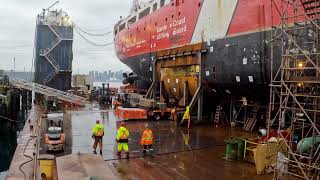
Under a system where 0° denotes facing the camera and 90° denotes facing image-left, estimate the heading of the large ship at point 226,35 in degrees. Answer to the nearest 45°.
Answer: approximately 315°

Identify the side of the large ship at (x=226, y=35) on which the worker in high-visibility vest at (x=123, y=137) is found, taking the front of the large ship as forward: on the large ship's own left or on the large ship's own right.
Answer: on the large ship's own right

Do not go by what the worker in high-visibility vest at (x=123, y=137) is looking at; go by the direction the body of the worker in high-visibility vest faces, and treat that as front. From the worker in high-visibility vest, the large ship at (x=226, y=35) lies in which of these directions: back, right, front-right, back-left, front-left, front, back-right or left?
front-right

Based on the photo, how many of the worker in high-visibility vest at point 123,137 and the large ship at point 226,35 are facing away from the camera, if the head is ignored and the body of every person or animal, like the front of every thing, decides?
1

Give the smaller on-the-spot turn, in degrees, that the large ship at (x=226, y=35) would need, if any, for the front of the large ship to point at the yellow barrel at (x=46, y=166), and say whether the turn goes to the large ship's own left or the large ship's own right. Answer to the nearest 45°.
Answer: approximately 90° to the large ship's own right

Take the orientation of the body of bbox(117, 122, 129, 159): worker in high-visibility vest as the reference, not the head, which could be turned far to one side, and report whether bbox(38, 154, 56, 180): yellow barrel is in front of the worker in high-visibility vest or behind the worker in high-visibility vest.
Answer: behind

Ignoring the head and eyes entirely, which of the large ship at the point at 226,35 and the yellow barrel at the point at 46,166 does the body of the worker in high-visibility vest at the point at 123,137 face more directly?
the large ship

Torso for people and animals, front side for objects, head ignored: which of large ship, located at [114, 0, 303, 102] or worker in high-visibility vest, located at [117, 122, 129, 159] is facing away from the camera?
the worker in high-visibility vest

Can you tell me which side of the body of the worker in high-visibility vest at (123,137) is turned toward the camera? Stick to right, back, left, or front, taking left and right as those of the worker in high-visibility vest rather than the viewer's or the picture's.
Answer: back
